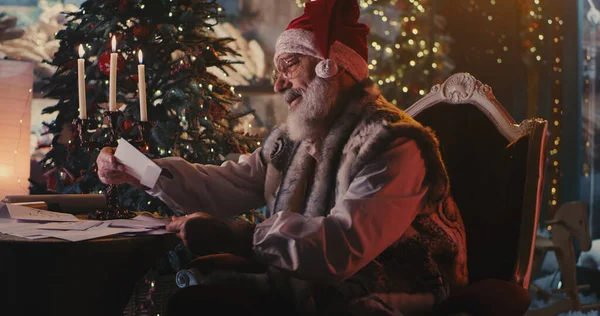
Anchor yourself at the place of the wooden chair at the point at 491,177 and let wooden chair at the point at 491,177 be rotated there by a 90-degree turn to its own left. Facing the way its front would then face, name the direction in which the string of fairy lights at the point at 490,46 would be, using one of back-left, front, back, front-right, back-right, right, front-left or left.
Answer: back-left

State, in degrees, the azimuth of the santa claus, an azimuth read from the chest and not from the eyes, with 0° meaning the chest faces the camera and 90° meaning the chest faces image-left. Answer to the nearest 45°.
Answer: approximately 90°

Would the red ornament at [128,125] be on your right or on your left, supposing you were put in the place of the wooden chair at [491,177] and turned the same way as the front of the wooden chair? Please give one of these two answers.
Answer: on your right

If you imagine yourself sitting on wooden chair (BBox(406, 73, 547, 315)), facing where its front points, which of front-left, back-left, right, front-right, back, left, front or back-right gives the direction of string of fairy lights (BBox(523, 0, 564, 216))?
back-right

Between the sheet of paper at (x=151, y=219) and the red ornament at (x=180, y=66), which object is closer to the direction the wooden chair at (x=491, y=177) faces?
the sheet of paper

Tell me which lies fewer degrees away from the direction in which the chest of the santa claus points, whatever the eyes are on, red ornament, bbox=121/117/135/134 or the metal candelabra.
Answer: the metal candelabra

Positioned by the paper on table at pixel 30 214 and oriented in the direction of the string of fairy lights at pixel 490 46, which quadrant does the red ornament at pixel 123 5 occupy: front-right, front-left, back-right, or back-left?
front-left

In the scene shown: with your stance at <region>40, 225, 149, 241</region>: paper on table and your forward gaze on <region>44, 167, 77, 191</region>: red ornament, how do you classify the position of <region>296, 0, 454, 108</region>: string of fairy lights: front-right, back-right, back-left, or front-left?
front-right

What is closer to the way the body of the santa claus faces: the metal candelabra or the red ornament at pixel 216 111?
the metal candelabra

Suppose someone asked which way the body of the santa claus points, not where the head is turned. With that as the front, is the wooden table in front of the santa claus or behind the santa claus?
in front

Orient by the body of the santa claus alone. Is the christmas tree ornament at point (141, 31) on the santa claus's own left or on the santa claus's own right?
on the santa claus's own right

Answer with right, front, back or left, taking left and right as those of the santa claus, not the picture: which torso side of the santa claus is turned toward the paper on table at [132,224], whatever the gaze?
front

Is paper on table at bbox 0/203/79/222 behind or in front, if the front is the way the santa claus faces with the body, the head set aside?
in front

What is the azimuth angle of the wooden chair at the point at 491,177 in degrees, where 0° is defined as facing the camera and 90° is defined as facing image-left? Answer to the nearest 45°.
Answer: approximately 45°

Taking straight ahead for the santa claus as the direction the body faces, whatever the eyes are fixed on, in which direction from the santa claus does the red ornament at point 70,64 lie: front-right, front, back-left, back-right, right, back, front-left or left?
front-right

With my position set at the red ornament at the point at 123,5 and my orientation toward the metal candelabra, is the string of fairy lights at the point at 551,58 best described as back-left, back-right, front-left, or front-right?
back-left
